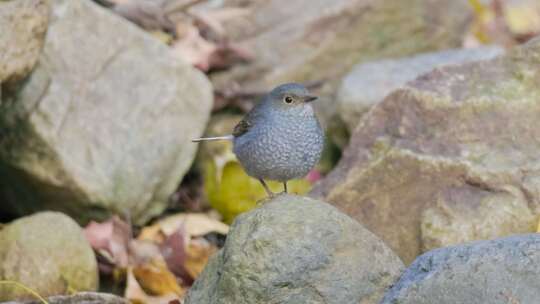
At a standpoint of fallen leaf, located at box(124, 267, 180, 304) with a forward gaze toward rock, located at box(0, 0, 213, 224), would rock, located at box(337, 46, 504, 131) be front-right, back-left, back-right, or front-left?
front-right

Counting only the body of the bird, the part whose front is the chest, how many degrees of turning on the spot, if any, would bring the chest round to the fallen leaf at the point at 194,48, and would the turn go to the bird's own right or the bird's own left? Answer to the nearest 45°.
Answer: approximately 135° to the bird's own left

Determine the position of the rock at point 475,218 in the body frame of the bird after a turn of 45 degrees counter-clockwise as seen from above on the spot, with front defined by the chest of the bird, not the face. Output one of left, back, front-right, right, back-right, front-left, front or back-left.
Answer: front

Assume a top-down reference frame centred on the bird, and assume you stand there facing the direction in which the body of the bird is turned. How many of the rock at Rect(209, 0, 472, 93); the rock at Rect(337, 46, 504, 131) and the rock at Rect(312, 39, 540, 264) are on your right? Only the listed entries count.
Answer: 0

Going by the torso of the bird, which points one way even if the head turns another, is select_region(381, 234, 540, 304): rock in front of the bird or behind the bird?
in front
